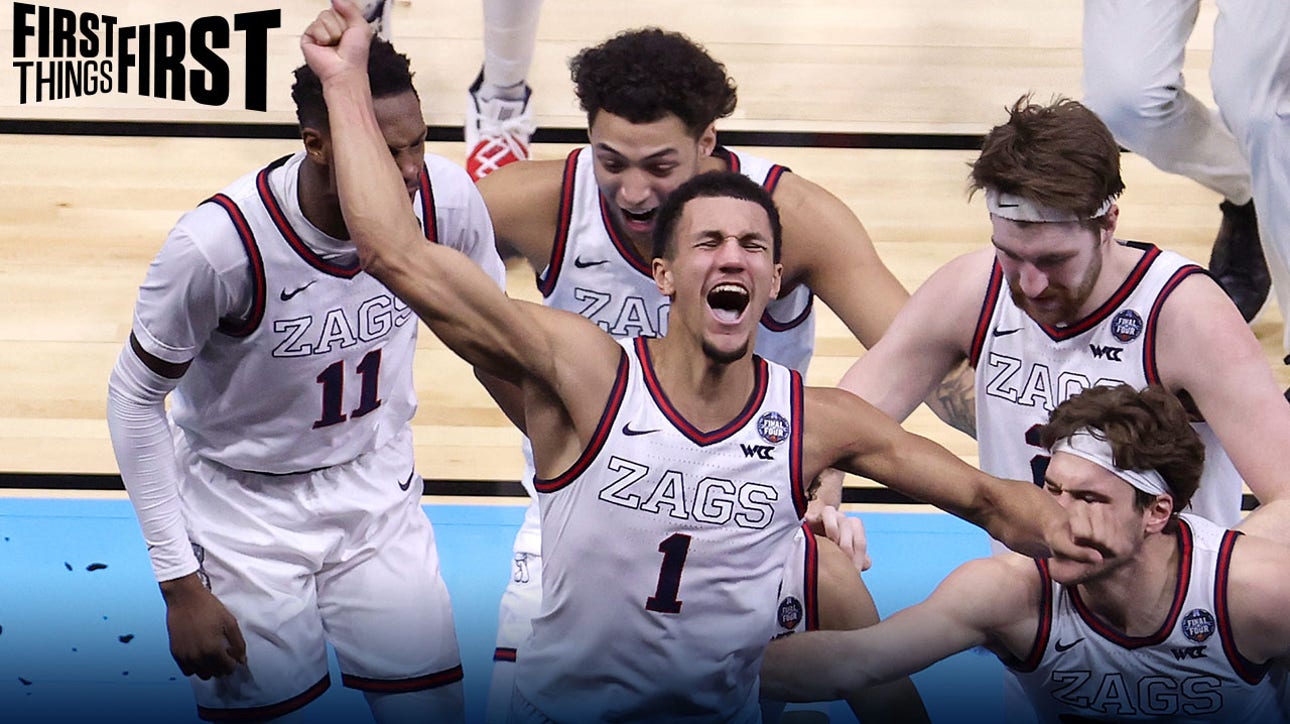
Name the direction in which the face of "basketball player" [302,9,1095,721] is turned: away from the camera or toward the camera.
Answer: toward the camera

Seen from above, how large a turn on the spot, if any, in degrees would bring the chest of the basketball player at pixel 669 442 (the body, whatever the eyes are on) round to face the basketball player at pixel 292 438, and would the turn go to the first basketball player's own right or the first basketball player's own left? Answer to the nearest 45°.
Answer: approximately 135° to the first basketball player's own right

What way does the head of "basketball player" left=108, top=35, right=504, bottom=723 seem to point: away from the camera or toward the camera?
toward the camera

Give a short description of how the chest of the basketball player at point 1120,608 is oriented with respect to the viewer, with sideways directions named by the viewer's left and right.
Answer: facing the viewer and to the left of the viewer

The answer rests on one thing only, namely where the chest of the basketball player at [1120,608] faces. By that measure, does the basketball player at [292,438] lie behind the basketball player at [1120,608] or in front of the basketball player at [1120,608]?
in front

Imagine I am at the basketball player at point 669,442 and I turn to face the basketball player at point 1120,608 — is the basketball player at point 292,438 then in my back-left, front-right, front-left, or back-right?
back-left

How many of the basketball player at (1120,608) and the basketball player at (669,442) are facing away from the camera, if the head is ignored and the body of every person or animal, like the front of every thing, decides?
0

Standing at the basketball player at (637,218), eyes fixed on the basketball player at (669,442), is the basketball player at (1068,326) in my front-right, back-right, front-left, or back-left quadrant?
front-left

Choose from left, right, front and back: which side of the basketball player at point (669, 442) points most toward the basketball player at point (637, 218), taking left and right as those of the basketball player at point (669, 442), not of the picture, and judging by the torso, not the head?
back

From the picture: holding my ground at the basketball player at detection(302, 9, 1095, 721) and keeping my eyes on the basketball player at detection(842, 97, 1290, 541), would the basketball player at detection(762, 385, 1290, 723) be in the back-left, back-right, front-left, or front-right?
front-right

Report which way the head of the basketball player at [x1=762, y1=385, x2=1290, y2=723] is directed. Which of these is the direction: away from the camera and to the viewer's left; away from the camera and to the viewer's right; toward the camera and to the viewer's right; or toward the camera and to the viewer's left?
toward the camera and to the viewer's left

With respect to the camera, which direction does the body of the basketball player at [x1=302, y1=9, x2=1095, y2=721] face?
toward the camera
